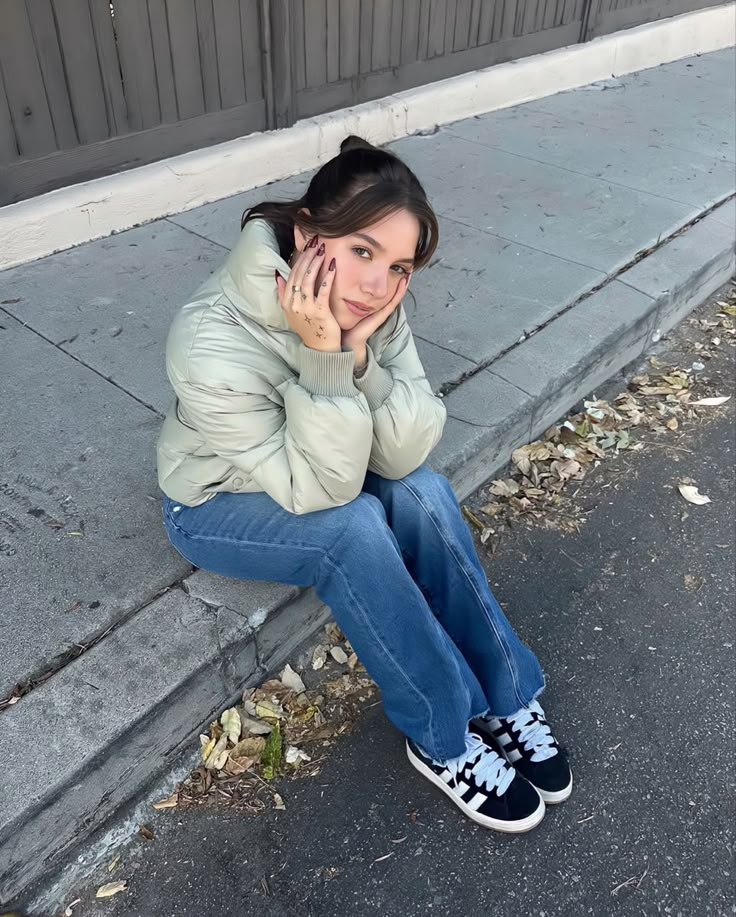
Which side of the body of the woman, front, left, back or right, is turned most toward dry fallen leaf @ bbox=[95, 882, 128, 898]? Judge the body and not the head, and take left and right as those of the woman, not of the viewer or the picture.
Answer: right

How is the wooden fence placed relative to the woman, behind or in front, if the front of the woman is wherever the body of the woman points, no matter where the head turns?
behind

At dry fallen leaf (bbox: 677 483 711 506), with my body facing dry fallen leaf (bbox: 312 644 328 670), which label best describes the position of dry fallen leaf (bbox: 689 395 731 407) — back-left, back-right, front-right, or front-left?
back-right

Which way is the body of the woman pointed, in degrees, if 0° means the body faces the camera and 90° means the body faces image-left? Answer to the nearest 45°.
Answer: approximately 315°

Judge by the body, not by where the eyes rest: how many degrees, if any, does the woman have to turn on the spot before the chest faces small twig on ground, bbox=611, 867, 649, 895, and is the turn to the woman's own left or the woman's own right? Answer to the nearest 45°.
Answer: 0° — they already face it

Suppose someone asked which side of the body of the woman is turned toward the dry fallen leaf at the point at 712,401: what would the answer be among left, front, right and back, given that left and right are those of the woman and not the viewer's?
left
